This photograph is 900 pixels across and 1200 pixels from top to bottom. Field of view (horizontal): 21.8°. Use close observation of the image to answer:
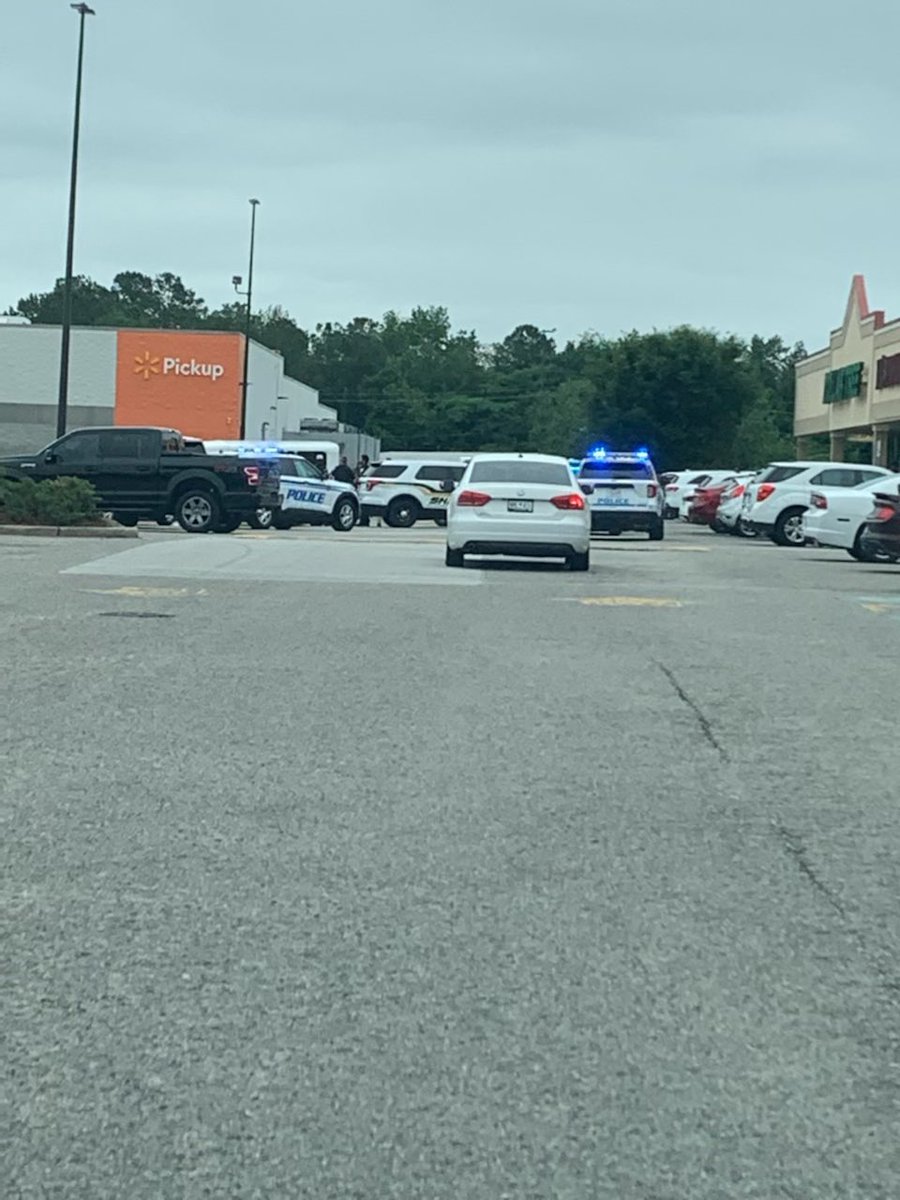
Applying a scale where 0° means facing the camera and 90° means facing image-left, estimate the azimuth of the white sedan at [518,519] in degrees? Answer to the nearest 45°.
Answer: approximately 180°

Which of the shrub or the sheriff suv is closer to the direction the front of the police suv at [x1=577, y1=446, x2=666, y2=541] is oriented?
the sheriff suv

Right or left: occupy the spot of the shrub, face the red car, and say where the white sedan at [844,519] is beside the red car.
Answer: right

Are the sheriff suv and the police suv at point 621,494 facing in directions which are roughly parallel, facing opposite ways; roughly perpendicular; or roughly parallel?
roughly perpendicular

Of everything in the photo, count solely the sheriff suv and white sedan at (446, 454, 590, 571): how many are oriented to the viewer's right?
1

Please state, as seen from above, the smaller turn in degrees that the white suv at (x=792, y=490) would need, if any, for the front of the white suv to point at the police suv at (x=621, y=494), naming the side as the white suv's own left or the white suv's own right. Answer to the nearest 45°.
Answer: approximately 135° to the white suv's own left

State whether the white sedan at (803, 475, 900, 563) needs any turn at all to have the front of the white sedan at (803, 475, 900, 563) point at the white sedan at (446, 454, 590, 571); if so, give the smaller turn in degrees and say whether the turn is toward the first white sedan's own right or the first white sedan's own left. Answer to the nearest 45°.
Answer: approximately 180°

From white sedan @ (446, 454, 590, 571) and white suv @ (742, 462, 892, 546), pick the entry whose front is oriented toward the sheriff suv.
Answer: the white sedan

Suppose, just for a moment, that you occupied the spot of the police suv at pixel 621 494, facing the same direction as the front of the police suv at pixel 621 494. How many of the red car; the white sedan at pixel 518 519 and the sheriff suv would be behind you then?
1

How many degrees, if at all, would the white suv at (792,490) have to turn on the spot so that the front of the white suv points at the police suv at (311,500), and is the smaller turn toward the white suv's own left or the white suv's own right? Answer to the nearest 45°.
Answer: approximately 135° to the white suv's own left
